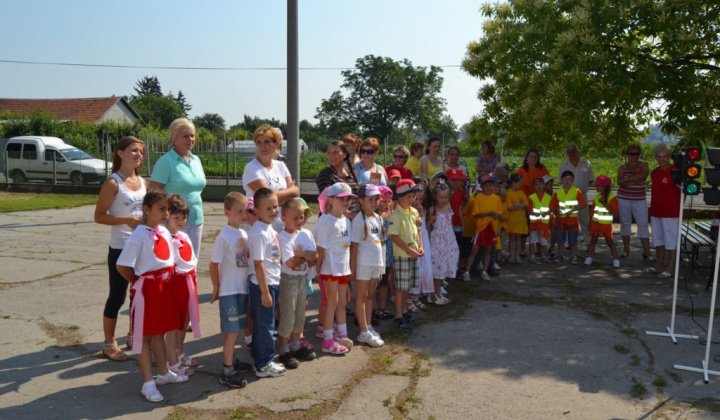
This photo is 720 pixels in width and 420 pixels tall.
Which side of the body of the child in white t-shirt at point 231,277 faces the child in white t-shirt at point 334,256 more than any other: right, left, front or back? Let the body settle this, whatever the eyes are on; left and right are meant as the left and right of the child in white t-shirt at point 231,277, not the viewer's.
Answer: left

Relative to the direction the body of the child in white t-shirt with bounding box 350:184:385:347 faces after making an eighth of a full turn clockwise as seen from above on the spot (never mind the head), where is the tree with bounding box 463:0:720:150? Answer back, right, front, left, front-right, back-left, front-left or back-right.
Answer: back-left

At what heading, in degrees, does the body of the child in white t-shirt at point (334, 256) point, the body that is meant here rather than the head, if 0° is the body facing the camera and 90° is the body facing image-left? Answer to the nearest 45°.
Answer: approximately 315°

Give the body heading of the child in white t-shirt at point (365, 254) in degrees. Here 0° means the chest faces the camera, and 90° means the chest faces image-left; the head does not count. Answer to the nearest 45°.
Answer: approximately 315°

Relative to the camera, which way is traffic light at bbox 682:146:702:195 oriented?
toward the camera

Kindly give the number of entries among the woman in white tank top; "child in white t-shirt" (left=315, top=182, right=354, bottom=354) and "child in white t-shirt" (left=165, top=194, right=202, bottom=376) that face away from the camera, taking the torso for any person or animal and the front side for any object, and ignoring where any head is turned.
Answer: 0

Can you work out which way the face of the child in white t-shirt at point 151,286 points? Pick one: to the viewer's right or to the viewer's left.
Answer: to the viewer's right

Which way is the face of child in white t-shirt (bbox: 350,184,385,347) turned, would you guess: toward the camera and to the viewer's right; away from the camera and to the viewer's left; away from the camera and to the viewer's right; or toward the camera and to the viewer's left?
toward the camera and to the viewer's right

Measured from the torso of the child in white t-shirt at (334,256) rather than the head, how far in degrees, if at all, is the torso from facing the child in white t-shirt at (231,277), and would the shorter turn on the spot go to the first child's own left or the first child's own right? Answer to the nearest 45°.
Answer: approximately 90° to the first child's own right

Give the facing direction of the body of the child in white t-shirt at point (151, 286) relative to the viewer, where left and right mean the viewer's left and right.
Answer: facing the viewer and to the right of the viewer

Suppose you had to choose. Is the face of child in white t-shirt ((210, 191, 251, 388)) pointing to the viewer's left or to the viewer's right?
to the viewer's right
